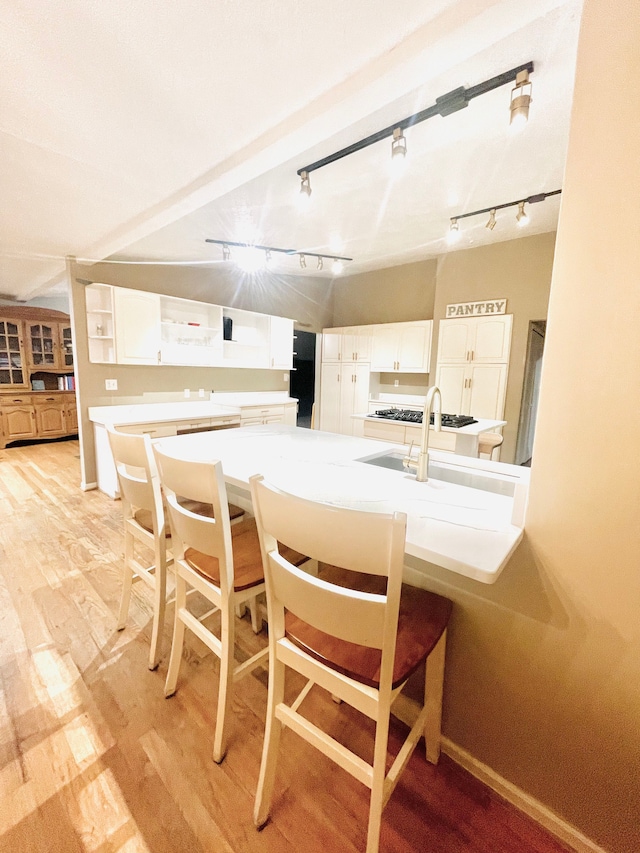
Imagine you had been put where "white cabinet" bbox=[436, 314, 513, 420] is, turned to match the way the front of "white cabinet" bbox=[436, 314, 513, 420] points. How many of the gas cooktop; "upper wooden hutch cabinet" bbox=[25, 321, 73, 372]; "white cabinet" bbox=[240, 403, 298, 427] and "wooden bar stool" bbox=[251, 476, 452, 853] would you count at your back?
0

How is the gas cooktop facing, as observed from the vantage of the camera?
facing the viewer and to the left of the viewer

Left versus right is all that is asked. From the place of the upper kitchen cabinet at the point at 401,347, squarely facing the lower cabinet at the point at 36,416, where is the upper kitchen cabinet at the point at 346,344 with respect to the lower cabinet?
right

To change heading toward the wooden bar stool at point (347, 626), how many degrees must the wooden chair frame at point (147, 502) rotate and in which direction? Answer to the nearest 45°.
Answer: approximately 90° to its right

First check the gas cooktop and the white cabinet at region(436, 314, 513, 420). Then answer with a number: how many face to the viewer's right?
0

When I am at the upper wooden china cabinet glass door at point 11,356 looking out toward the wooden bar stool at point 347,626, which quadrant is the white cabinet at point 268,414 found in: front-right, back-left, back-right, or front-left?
front-left

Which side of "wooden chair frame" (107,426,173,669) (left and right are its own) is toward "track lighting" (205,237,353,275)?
front

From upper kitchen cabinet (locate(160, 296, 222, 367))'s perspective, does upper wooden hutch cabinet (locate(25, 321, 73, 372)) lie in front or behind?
behind

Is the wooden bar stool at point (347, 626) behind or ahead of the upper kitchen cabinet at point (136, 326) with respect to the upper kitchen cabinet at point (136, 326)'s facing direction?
ahead

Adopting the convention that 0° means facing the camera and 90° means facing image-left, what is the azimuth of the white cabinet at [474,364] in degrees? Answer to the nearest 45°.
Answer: approximately 45°

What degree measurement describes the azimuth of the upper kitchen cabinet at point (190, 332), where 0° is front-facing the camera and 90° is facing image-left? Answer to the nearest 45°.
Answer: approximately 315°

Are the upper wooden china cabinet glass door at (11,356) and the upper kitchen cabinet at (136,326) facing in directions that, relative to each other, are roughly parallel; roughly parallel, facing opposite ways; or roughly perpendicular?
roughly parallel

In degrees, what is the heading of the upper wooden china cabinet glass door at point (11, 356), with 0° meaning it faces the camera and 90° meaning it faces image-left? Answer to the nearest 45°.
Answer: approximately 315°

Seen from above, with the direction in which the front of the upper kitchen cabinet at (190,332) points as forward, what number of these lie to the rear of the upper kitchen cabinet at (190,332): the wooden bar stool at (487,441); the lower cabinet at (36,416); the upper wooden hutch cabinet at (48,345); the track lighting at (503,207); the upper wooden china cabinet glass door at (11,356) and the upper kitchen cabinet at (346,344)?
3

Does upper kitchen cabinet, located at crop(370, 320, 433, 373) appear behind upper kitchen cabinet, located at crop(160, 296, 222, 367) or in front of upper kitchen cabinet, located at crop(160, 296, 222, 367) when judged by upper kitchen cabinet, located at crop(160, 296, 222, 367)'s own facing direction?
in front

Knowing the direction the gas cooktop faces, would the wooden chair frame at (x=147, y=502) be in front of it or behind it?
in front

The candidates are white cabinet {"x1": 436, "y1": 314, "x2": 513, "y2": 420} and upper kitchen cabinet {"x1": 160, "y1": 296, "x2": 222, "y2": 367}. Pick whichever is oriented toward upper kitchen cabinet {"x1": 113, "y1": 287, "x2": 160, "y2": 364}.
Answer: the white cabinet

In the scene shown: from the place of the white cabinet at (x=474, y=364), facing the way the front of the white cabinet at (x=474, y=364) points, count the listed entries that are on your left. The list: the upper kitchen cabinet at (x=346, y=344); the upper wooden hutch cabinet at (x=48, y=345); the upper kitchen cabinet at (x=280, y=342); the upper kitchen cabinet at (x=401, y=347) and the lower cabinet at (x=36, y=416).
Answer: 0

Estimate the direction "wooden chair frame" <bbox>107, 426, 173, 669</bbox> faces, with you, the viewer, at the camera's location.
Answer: facing away from the viewer and to the right of the viewer
